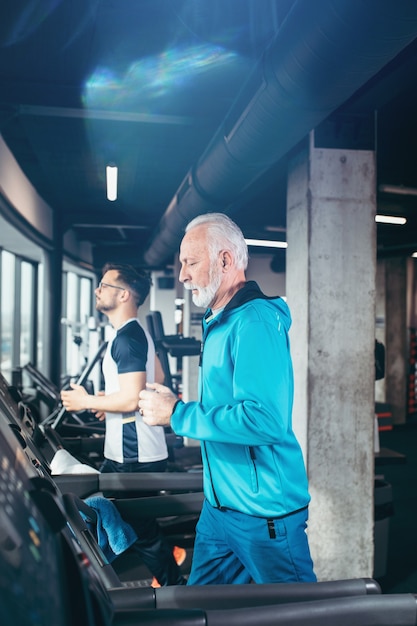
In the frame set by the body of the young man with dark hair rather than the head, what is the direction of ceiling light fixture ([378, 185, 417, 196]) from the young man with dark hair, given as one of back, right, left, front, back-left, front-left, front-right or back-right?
back-right

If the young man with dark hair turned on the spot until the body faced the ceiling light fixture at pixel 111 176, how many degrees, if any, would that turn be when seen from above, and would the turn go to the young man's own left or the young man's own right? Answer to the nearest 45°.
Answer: approximately 90° to the young man's own right

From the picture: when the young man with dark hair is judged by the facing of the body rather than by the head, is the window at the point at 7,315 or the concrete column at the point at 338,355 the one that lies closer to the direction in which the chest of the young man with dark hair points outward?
the window

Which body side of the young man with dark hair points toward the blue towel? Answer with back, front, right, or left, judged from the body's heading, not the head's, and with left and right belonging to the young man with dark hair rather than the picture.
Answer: left

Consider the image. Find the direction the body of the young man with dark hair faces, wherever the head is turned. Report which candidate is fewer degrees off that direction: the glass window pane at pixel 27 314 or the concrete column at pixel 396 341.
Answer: the glass window pane

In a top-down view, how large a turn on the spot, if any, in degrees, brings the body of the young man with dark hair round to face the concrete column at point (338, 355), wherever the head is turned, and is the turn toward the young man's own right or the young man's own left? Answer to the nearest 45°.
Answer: approximately 180°

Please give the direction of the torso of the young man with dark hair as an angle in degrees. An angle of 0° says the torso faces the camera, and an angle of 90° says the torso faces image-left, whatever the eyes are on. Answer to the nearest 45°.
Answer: approximately 90°

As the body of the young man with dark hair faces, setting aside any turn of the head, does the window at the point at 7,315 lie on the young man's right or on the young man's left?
on the young man's right

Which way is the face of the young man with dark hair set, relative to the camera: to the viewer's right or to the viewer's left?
to the viewer's left

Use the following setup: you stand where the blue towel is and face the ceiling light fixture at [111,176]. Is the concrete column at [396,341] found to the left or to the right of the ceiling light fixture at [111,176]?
right
